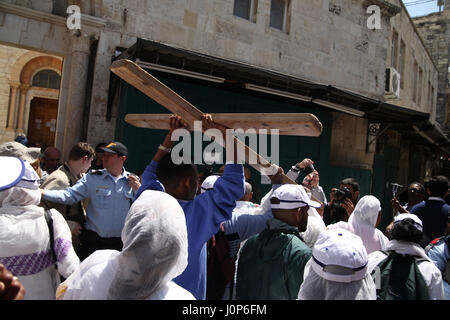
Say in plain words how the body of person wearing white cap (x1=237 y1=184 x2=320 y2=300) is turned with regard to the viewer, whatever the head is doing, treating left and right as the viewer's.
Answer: facing away from the viewer and to the right of the viewer

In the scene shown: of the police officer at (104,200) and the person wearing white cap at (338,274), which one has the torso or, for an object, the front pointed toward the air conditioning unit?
the person wearing white cap

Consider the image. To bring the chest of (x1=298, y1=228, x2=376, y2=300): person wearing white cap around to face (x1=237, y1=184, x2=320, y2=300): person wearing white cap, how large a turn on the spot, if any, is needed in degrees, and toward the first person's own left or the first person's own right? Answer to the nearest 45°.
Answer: approximately 45° to the first person's own left

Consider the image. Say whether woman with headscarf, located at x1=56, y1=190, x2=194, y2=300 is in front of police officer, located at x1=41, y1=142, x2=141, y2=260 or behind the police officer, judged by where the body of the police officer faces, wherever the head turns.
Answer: in front

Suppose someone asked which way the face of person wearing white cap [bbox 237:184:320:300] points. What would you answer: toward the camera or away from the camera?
away from the camera

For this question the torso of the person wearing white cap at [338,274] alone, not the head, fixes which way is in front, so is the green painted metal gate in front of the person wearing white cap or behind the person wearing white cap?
in front

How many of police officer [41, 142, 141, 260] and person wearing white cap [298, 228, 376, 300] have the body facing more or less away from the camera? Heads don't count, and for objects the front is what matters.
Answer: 1

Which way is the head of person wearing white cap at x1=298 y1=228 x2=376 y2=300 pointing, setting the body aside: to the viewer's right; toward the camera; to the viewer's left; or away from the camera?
away from the camera

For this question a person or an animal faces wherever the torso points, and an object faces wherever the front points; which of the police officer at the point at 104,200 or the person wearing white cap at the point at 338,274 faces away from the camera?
the person wearing white cap

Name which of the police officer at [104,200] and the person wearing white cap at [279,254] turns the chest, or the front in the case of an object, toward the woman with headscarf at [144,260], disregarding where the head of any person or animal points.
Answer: the police officer

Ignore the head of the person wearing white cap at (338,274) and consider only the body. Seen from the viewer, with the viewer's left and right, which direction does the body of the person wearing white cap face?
facing away from the viewer

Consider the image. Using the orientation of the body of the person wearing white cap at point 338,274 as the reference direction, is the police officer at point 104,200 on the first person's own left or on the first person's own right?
on the first person's own left
